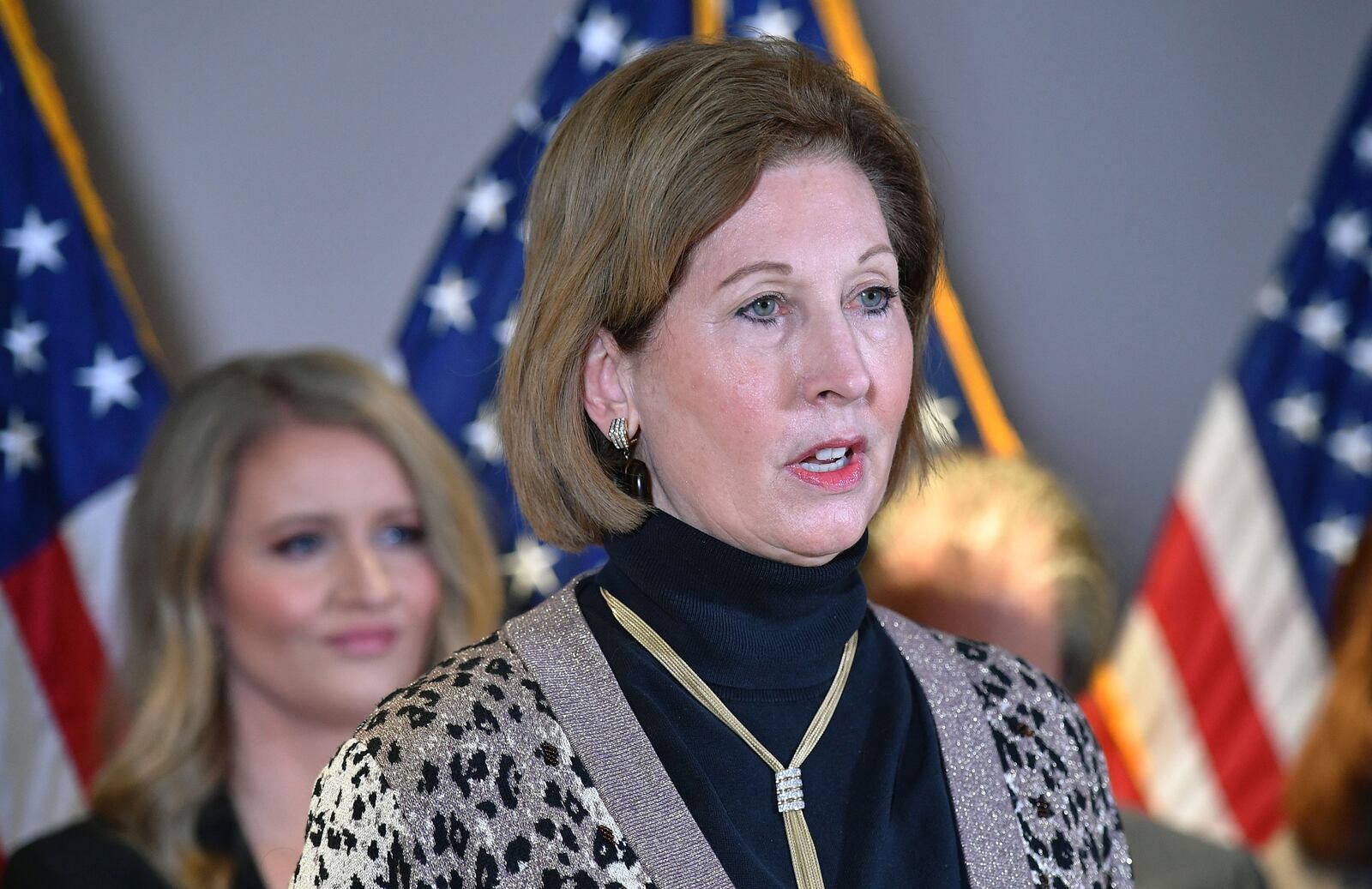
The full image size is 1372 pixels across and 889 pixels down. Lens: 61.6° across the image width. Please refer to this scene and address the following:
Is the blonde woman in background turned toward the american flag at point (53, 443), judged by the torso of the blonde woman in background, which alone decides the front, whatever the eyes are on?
no

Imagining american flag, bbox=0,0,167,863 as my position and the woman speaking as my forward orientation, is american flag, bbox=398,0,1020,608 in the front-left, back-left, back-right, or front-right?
front-left

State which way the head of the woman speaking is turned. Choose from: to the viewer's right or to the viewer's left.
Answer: to the viewer's right

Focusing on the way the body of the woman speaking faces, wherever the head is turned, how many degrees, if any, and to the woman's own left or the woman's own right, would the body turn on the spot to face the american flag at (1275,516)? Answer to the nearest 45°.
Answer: approximately 90° to the woman's own left

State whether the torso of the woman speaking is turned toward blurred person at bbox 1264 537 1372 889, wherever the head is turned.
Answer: no

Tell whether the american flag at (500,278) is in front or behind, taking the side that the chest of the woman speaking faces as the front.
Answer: behind

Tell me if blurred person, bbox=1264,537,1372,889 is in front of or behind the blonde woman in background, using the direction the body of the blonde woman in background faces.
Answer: in front

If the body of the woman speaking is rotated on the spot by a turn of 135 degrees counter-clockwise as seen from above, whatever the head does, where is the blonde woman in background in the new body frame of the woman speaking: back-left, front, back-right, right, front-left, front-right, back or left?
front-left

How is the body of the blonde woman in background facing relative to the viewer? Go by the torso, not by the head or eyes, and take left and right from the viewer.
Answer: facing the viewer and to the right of the viewer

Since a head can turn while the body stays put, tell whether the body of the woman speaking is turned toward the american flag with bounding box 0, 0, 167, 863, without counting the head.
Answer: no

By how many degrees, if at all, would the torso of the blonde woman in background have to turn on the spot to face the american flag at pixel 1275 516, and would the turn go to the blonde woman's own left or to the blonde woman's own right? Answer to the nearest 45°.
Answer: approximately 45° to the blonde woman's own left
